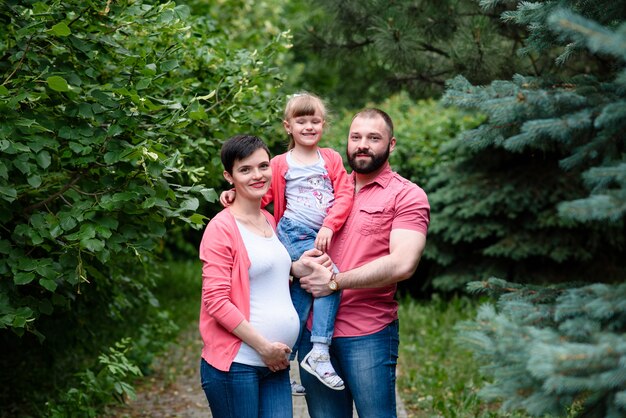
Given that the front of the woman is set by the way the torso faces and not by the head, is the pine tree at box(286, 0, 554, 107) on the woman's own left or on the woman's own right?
on the woman's own left

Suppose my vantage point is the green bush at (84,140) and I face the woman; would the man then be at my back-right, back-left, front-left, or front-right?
front-left

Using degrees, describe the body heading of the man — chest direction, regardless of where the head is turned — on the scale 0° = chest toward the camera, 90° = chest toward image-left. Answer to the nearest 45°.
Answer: approximately 45°

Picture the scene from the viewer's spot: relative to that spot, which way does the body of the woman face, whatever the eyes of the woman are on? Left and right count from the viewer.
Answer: facing the viewer and to the right of the viewer

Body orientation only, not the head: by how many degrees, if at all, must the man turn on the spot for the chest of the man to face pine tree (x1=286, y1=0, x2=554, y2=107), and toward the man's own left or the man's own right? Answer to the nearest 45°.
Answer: approximately 135° to the man's own right

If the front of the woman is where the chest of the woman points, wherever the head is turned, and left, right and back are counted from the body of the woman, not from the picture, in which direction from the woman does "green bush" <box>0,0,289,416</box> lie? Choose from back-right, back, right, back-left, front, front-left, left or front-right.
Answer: back

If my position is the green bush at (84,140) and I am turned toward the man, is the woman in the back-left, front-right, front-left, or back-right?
front-right

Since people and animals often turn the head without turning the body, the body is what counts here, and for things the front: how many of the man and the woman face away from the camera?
0

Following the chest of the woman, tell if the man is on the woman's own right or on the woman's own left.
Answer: on the woman's own left

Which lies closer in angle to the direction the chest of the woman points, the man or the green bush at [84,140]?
the man
